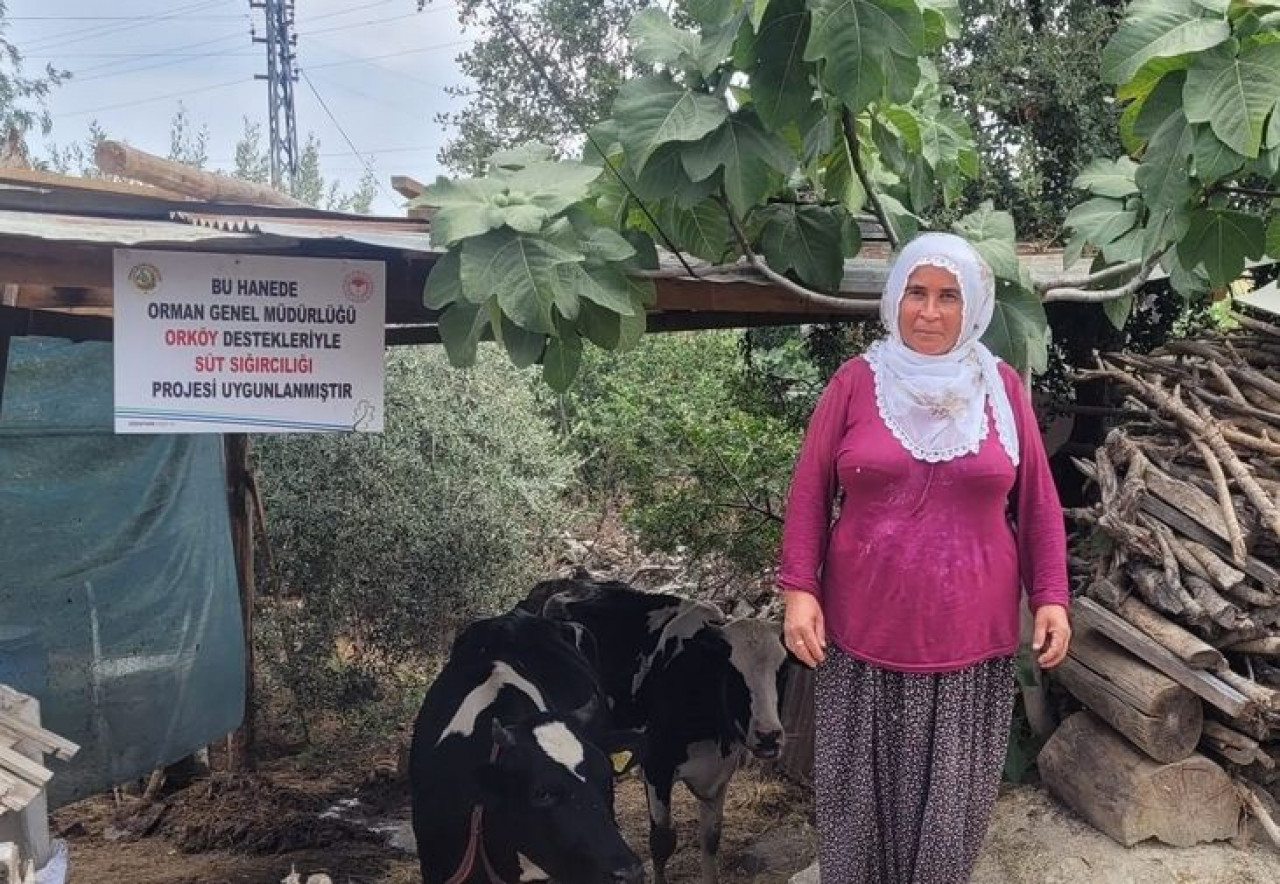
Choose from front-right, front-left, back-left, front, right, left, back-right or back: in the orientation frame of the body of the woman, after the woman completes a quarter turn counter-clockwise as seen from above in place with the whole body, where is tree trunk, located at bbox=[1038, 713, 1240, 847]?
front-left

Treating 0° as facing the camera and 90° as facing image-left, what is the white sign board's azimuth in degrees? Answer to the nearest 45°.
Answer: approximately 0°

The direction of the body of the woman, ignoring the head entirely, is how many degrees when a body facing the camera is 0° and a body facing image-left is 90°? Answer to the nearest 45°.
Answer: approximately 0°

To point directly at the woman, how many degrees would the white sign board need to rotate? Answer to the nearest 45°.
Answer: approximately 45° to its left

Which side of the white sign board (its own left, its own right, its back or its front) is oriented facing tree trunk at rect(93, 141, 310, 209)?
back

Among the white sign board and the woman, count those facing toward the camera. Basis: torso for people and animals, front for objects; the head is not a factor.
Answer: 2
